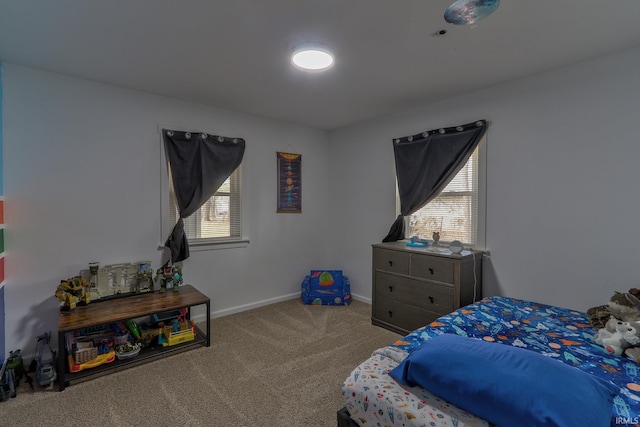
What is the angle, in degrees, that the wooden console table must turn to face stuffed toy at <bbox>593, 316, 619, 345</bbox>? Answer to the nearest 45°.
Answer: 0° — it already faces it

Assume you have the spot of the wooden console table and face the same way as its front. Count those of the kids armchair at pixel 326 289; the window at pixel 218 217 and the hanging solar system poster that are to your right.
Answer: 0

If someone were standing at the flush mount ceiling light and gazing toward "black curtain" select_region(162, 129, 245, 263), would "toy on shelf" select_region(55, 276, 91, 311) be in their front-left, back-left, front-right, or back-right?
front-left

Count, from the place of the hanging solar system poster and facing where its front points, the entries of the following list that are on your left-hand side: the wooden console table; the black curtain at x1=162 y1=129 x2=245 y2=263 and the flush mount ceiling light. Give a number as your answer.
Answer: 0

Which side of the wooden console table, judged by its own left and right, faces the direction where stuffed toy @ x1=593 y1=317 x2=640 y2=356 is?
front

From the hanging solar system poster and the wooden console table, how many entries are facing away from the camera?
0

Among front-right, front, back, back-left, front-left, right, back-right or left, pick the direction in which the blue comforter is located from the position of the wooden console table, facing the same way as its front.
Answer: front

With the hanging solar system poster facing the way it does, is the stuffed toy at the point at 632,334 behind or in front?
in front

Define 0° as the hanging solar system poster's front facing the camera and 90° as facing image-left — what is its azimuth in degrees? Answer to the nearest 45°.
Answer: approximately 315°

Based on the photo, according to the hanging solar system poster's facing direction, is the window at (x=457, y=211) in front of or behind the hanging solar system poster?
in front

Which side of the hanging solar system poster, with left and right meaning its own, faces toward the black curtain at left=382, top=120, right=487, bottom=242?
front

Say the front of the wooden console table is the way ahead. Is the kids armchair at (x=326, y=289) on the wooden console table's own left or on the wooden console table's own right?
on the wooden console table's own left

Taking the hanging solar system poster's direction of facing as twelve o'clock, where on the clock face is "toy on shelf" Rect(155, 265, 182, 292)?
The toy on shelf is roughly at 3 o'clock from the hanging solar system poster.

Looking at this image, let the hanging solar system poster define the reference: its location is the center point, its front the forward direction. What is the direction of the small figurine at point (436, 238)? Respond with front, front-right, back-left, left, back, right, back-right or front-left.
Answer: front
